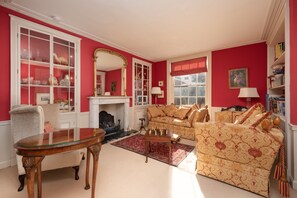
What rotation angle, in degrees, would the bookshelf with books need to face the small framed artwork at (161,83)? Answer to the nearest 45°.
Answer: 0° — it already faces it

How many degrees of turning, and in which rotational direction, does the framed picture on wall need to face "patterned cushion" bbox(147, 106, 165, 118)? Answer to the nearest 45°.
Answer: approximately 90° to its right

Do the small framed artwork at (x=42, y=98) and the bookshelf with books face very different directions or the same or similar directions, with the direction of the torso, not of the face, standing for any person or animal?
very different directions

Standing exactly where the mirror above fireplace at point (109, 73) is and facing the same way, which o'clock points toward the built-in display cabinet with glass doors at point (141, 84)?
The built-in display cabinet with glass doors is roughly at 9 o'clock from the mirror above fireplace.

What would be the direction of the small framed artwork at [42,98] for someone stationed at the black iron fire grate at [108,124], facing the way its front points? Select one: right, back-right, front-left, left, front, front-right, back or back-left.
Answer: right

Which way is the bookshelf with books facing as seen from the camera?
to the viewer's left

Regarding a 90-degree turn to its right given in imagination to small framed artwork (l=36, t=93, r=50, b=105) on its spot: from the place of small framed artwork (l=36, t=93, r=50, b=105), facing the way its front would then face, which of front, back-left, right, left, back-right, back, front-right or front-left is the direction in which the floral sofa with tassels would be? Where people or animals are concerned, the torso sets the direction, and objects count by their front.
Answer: back-left

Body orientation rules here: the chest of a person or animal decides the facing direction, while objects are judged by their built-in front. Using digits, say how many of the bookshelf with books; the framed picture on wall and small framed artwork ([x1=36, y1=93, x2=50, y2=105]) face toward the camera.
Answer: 2
